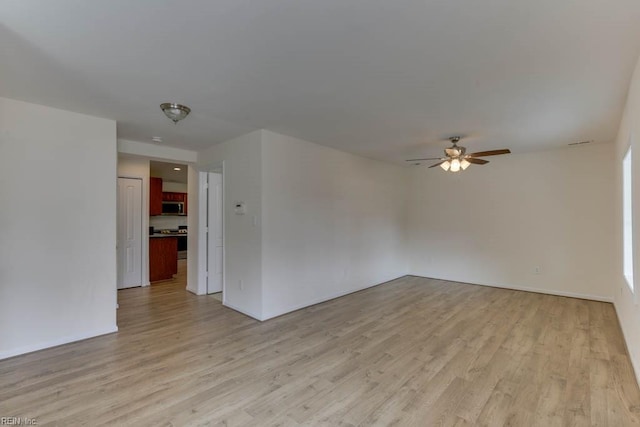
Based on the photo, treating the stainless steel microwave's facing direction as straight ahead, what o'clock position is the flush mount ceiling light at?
The flush mount ceiling light is roughly at 12 o'clock from the stainless steel microwave.

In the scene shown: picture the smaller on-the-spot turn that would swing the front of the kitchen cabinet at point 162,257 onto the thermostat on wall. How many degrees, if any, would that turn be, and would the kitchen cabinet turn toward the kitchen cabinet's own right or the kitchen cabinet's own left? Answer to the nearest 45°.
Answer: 0° — it already faces it
